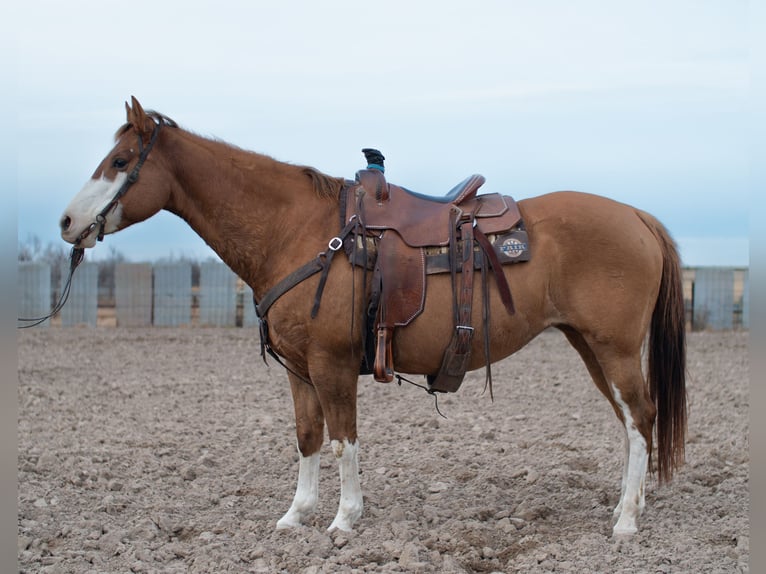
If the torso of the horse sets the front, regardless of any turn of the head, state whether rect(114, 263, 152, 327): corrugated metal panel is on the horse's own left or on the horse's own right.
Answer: on the horse's own right

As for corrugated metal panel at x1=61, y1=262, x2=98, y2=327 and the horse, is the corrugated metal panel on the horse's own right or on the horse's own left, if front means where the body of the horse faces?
on the horse's own right

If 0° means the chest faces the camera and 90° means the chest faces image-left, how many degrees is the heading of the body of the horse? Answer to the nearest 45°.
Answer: approximately 90°

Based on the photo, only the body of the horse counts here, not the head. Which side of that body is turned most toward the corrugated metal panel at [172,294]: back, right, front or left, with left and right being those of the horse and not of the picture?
right

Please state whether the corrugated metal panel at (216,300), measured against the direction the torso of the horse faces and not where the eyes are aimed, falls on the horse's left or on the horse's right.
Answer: on the horse's right

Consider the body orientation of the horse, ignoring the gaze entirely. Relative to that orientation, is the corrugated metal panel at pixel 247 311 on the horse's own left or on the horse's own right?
on the horse's own right

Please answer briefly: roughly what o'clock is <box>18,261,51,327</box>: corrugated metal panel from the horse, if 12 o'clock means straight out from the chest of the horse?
The corrugated metal panel is roughly at 2 o'clock from the horse.
